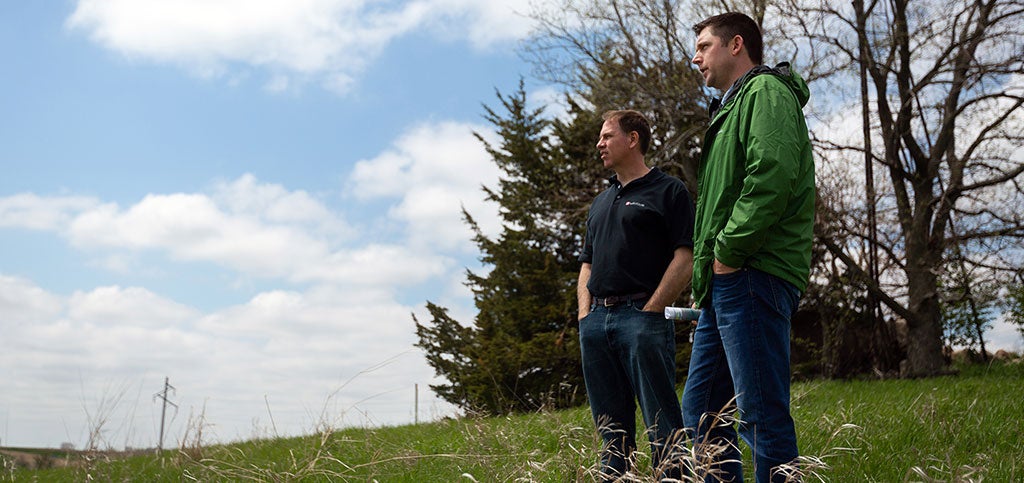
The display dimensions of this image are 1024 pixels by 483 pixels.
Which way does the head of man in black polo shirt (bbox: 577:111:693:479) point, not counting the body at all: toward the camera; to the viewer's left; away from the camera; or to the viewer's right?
to the viewer's left

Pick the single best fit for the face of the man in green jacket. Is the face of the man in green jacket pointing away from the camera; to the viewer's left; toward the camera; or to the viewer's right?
to the viewer's left

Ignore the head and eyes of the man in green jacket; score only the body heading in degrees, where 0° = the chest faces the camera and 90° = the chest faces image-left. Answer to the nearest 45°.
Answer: approximately 90°

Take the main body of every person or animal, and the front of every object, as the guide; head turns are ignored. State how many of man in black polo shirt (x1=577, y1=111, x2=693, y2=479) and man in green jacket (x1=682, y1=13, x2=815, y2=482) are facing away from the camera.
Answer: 0

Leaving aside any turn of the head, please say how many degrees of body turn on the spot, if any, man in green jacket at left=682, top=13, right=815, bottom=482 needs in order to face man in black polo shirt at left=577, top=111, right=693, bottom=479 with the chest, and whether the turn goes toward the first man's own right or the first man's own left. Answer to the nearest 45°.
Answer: approximately 45° to the first man's own right

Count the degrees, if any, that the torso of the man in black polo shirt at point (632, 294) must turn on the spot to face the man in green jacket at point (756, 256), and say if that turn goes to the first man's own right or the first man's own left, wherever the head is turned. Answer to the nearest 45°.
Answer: approximately 90° to the first man's own left
